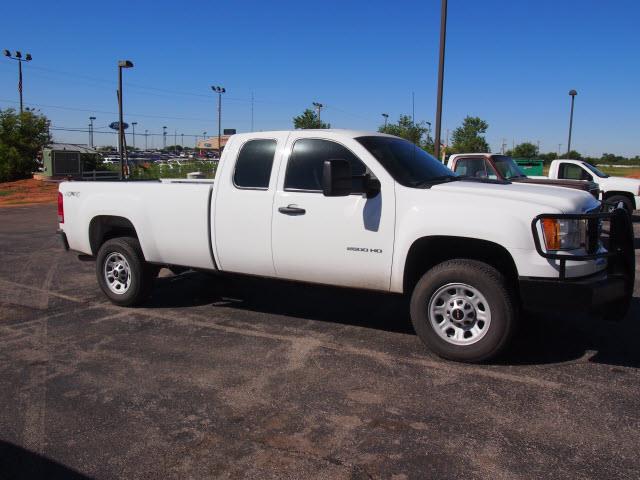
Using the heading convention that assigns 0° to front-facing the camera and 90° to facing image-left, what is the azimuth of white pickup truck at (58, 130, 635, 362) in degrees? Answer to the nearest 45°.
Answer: approximately 315°

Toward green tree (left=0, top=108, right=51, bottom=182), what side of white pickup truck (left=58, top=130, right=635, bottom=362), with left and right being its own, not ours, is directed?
back

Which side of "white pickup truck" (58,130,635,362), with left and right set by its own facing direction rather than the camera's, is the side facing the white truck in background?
left

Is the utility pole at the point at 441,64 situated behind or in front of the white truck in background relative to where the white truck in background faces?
behind

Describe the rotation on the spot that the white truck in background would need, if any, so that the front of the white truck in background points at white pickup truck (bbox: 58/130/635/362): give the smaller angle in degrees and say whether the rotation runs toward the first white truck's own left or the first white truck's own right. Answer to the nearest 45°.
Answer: approximately 90° to the first white truck's own right

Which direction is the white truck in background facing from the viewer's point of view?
to the viewer's right

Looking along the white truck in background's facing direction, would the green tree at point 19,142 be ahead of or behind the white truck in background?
behind
